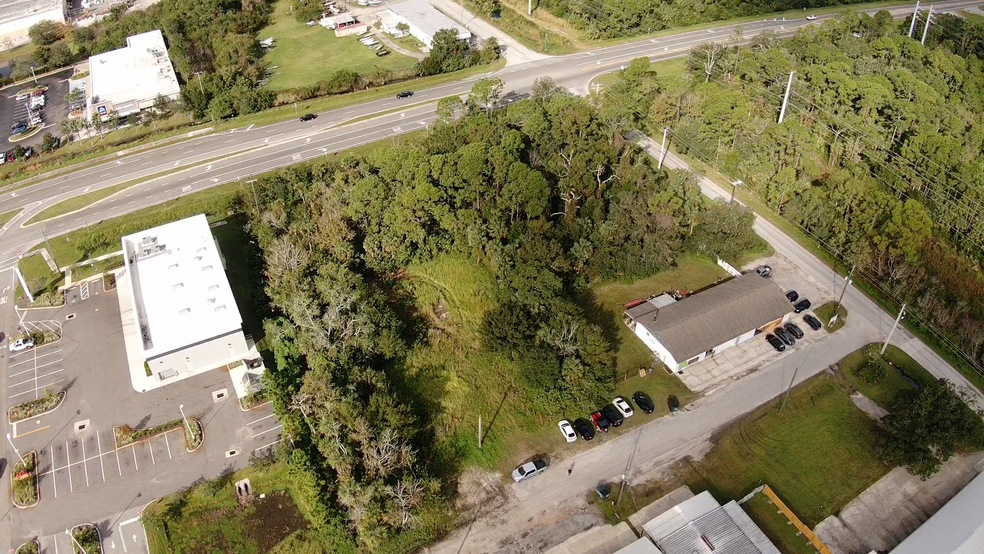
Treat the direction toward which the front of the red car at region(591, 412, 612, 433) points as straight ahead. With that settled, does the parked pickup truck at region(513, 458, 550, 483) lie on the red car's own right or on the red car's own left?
on the red car's own left

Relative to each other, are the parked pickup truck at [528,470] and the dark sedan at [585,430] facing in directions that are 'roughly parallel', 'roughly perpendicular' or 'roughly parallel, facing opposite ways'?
roughly perpendicular

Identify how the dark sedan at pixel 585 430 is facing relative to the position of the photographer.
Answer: facing away from the viewer and to the left of the viewer

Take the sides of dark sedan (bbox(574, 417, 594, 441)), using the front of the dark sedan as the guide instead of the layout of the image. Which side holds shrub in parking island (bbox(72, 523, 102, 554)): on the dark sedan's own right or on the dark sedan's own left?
on the dark sedan's own left

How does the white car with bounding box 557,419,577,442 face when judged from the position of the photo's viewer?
facing away from the viewer and to the left of the viewer

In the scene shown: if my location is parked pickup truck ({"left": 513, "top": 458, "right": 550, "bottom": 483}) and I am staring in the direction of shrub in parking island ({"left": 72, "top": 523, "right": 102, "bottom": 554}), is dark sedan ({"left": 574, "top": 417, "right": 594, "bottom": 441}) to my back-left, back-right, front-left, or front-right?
back-right

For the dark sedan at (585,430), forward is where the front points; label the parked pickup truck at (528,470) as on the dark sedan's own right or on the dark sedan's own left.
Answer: on the dark sedan's own left

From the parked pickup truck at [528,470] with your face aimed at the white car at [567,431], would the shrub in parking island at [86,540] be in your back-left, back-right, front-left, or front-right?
back-left

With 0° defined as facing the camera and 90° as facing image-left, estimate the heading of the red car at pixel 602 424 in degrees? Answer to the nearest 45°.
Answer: approximately 135°

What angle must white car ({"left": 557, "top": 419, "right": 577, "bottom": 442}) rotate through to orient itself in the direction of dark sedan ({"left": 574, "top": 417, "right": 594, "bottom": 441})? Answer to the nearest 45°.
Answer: approximately 135° to its right

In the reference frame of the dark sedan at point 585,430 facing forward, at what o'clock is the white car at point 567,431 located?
The white car is roughly at 10 o'clock from the dark sedan.
